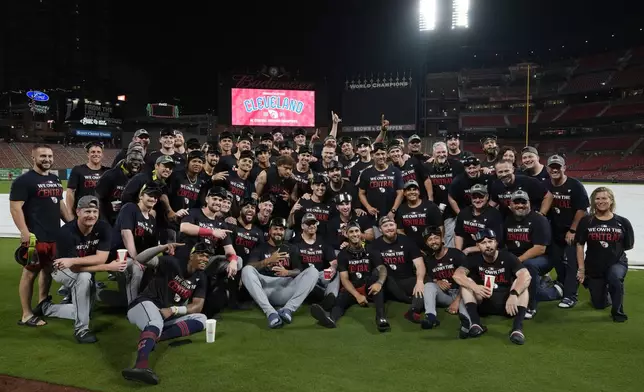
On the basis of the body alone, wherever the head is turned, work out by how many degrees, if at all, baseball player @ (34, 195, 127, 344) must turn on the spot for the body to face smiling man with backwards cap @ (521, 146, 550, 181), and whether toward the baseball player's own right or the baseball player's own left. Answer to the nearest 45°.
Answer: approximately 45° to the baseball player's own left

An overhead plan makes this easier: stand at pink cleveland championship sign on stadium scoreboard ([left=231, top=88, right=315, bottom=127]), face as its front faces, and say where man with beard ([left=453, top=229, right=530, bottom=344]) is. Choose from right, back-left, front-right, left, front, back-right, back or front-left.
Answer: front

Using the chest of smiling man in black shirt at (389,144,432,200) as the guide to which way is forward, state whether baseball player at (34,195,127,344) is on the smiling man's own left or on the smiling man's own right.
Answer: on the smiling man's own right

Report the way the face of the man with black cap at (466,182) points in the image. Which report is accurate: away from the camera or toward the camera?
toward the camera

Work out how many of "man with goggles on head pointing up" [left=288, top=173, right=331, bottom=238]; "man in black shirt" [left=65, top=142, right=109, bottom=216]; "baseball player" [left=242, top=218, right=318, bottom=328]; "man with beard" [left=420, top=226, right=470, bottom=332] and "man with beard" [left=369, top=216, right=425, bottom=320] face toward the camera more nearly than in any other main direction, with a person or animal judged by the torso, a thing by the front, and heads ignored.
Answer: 5

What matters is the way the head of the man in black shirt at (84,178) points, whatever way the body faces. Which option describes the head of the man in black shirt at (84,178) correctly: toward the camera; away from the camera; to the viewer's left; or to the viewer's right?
toward the camera

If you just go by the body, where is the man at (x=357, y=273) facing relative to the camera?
toward the camera

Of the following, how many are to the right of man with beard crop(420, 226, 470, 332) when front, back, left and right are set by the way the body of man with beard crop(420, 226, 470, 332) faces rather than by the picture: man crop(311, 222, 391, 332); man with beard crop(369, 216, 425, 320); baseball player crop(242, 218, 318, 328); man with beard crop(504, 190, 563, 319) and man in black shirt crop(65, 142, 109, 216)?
4

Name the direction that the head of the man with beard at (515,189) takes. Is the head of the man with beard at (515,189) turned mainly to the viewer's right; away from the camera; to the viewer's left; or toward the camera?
toward the camera

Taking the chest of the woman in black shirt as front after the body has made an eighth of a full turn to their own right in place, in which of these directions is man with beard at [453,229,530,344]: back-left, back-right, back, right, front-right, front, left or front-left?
front

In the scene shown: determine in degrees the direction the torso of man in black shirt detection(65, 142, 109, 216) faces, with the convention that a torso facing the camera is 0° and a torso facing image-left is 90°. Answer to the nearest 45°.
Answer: approximately 0°

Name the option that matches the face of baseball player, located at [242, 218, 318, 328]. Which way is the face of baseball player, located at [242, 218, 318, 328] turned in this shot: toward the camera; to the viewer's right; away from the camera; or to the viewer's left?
toward the camera

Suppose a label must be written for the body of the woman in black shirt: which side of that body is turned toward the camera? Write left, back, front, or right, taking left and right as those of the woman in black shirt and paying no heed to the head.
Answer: front

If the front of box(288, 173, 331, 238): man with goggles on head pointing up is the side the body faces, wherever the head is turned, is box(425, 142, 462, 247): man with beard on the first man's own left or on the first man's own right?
on the first man's own left

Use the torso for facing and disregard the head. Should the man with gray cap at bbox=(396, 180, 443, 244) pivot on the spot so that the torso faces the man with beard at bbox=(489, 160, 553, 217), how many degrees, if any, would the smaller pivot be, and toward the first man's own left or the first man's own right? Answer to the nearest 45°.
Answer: approximately 90° to the first man's own left
